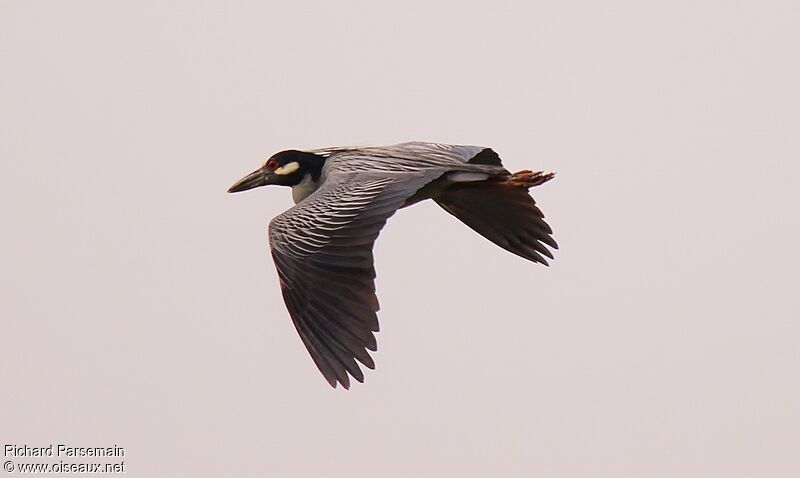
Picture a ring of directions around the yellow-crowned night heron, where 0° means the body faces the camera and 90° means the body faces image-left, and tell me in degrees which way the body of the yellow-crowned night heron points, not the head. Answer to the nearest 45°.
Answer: approximately 90°
